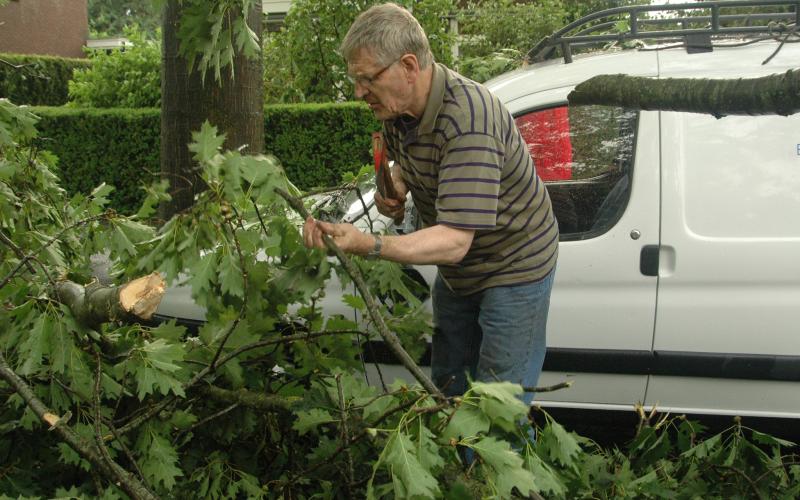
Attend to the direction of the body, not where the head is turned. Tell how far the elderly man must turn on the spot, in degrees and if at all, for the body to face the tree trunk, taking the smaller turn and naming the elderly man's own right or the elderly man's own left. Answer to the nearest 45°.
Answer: approximately 45° to the elderly man's own right

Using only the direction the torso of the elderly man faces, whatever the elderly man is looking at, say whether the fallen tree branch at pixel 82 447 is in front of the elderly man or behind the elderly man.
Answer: in front

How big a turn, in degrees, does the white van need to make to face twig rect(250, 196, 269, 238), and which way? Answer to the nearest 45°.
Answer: approximately 45° to its left

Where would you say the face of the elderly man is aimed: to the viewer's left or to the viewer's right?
to the viewer's left

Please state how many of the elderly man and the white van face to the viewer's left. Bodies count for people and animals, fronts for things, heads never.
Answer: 2

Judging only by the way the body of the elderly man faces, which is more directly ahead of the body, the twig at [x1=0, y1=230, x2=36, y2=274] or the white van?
the twig

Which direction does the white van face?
to the viewer's left

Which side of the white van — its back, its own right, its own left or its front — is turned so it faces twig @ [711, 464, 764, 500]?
left

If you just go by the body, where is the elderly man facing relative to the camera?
to the viewer's left
